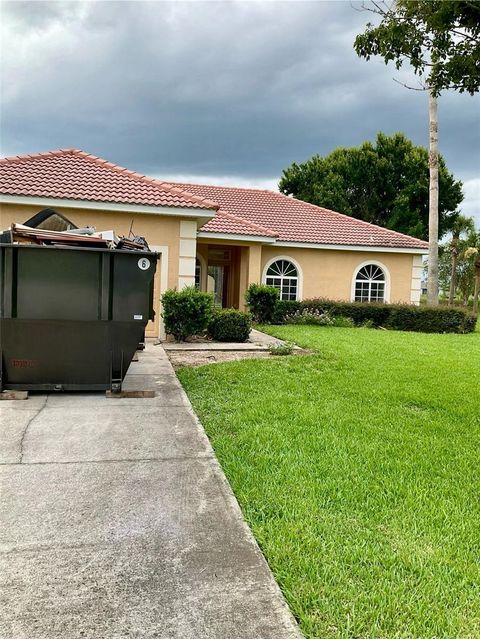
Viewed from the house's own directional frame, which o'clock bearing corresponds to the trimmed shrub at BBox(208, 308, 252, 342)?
The trimmed shrub is roughly at 12 o'clock from the house.

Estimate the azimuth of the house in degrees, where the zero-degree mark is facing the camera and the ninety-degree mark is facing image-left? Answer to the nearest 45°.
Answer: approximately 0°
